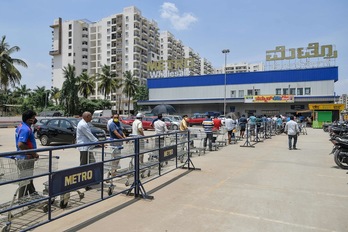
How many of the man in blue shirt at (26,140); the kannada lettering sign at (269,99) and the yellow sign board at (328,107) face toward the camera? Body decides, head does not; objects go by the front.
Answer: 2

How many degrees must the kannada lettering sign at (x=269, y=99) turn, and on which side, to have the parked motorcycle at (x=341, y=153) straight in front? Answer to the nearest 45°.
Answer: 0° — it already faces it

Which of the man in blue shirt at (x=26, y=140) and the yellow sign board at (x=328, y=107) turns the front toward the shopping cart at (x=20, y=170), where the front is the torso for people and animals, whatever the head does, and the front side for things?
the yellow sign board

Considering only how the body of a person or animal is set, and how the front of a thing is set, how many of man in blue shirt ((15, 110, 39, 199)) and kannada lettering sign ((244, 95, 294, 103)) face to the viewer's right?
1

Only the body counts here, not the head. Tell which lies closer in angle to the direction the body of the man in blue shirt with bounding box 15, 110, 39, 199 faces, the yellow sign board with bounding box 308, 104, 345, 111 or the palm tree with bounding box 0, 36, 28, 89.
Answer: the yellow sign board

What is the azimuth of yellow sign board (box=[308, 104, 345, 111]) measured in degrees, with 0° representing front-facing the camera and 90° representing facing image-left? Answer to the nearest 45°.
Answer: approximately 0°

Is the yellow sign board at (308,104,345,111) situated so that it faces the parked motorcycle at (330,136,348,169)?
yes

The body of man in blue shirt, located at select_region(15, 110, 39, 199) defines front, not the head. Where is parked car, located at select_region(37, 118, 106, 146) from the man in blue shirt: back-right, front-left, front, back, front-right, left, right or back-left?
left

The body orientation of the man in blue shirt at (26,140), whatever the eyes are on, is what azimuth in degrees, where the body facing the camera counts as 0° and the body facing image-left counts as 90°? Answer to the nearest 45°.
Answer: approximately 270°

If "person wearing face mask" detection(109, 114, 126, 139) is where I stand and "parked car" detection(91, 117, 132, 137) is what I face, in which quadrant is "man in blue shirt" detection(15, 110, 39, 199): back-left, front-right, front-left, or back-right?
back-left

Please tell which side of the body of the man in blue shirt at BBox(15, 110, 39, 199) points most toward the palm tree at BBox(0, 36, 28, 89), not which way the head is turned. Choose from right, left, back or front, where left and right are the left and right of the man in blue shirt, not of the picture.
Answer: left
